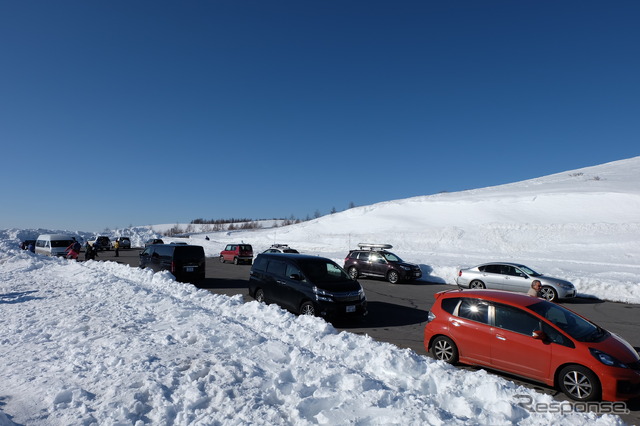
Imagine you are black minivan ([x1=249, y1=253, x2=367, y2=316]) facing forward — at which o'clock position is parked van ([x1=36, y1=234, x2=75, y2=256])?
The parked van is roughly at 6 o'clock from the black minivan.

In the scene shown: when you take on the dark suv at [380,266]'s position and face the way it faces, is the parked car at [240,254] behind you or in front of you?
behind

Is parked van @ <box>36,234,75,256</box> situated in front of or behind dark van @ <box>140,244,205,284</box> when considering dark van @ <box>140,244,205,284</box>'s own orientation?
in front

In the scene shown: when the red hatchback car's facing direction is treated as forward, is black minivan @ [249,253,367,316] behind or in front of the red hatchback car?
behind

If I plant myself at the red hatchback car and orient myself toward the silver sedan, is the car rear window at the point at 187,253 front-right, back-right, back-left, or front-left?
front-left

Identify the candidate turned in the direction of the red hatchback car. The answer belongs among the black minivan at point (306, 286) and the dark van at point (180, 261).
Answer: the black minivan

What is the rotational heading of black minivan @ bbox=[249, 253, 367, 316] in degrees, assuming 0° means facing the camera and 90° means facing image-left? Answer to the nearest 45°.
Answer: approximately 315°

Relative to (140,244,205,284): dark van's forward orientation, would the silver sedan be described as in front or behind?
behind

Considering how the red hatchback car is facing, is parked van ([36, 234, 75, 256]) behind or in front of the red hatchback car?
behind

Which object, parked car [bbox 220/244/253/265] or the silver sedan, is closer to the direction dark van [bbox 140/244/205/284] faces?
the parked car

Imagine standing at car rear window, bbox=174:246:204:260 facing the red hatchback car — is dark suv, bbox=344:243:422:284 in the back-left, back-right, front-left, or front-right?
front-left

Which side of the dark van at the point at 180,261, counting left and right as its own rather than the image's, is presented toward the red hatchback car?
back

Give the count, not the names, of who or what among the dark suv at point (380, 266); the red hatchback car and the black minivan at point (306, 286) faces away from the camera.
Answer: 0

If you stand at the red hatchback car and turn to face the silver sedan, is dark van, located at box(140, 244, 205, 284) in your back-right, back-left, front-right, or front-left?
front-left

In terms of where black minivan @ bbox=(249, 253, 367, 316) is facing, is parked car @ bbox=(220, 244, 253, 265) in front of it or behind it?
behind

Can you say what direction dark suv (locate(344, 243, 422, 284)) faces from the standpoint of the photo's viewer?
facing the viewer and to the right of the viewer

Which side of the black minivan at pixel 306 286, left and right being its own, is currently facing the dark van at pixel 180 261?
back
